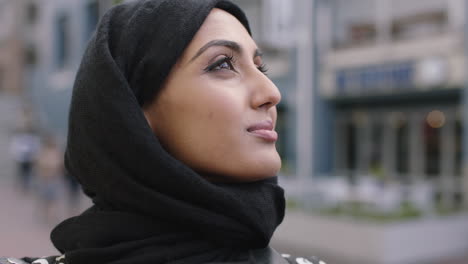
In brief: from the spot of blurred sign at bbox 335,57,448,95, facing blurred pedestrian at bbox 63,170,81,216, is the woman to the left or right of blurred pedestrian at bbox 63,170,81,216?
left

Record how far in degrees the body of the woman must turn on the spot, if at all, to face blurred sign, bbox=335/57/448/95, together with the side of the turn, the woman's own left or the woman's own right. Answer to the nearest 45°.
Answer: approximately 90° to the woman's own left

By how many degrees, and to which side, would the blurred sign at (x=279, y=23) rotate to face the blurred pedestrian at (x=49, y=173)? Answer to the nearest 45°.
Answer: approximately 90° to its right

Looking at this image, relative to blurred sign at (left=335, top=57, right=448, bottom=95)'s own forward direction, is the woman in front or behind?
in front

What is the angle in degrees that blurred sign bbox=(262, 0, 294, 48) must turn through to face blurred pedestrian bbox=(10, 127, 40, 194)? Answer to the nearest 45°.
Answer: approximately 135° to its right

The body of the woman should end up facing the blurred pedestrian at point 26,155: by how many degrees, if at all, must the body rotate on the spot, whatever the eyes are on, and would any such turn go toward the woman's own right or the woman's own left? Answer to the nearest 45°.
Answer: approximately 135° to the woman's own left

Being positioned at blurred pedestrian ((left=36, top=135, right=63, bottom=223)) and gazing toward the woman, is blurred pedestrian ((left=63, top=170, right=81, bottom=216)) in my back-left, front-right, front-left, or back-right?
back-left

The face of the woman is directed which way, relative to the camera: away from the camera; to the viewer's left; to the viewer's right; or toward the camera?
to the viewer's right

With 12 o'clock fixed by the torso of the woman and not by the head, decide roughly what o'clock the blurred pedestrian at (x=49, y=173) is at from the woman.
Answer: The blurred pedestrian is roughly at 7 o'clock from the woman.

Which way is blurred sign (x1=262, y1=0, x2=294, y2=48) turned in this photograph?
toward the camera

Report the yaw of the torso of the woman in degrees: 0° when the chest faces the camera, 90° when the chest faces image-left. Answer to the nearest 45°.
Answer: approximately 315°

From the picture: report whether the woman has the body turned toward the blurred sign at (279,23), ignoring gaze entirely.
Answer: no

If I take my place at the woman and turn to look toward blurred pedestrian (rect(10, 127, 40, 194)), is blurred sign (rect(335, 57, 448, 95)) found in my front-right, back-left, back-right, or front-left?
front-right

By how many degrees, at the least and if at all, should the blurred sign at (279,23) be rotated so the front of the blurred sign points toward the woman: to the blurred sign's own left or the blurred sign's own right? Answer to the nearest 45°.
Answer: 0° — it already faces them

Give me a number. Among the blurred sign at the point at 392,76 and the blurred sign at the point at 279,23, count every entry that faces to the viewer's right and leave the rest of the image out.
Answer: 0

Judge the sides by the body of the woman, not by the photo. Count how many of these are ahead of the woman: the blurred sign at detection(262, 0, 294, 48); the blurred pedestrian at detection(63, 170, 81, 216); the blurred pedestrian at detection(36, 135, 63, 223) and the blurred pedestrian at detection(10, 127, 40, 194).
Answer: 0

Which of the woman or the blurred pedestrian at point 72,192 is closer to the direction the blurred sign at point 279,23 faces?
the woman

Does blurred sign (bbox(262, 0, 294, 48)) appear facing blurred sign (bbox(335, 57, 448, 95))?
no
